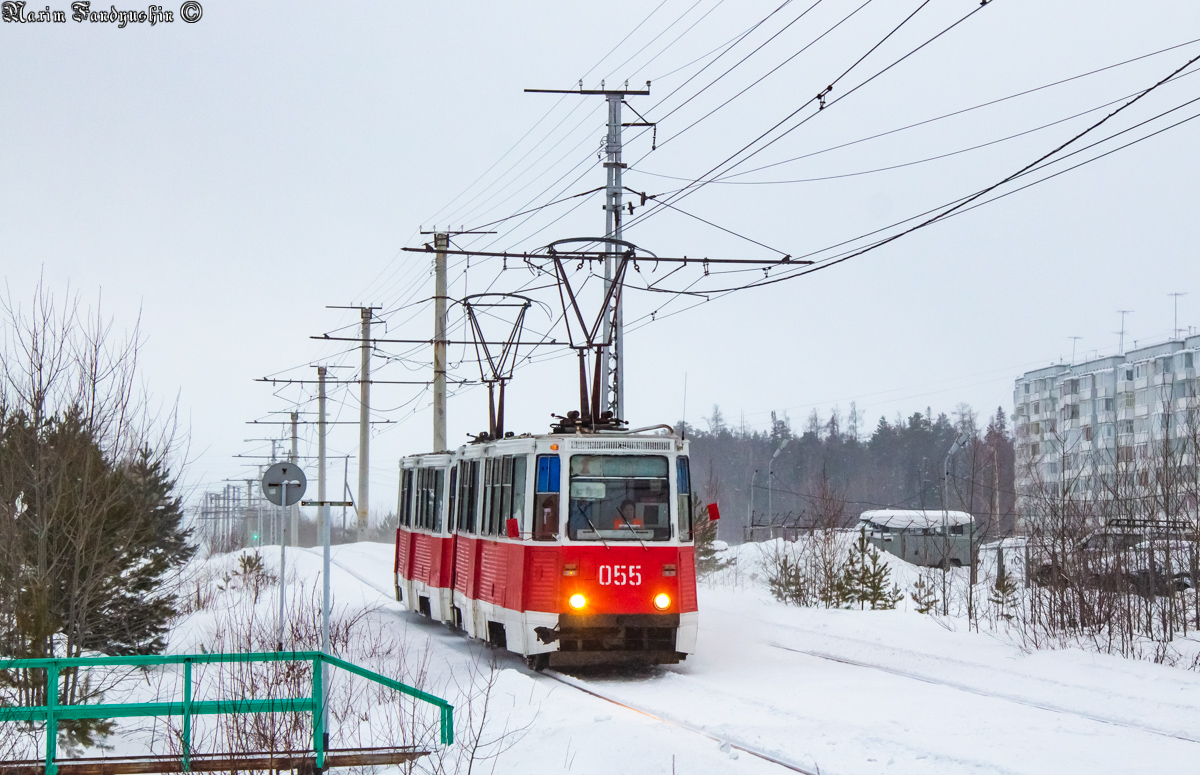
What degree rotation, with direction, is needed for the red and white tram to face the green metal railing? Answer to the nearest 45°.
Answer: approximately 45° to its right

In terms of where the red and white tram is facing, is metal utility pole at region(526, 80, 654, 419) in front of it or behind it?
behind

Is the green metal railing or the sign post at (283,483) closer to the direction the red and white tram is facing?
the green metal railing

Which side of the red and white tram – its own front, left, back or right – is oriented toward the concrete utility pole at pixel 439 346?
back

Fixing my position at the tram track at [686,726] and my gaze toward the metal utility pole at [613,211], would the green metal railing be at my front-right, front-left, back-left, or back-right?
back-left

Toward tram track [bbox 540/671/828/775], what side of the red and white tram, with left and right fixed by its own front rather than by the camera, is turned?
front

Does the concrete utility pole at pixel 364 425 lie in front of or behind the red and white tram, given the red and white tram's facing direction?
behind

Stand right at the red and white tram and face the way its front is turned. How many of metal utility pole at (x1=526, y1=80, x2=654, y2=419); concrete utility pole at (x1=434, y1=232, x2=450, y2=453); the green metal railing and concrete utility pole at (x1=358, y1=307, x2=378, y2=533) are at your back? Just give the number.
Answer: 3

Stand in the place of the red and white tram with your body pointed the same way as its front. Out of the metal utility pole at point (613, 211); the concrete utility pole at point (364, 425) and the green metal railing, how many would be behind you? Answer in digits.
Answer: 2

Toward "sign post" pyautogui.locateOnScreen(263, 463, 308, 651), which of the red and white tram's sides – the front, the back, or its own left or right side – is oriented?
right

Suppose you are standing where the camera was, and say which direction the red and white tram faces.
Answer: facing the viewer
